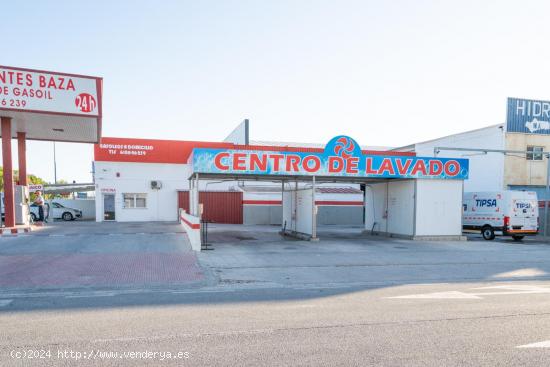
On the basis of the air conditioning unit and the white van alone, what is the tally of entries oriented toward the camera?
1

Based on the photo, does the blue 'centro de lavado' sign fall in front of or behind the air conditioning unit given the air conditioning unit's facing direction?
in front

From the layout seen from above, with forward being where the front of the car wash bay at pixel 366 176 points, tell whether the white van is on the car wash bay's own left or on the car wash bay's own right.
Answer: on the car wash bay's own left

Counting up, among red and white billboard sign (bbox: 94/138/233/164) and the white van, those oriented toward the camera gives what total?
1

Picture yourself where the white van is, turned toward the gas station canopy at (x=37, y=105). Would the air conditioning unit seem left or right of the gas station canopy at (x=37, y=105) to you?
right

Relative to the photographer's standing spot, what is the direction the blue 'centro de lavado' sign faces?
facing the viewer and to the right of the viewer

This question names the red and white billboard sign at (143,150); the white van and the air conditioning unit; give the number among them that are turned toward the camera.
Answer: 2

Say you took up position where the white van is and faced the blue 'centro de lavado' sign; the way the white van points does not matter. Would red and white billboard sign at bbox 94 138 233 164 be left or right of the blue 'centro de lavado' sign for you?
right

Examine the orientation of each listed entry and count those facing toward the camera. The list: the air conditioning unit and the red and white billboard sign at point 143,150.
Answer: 2
